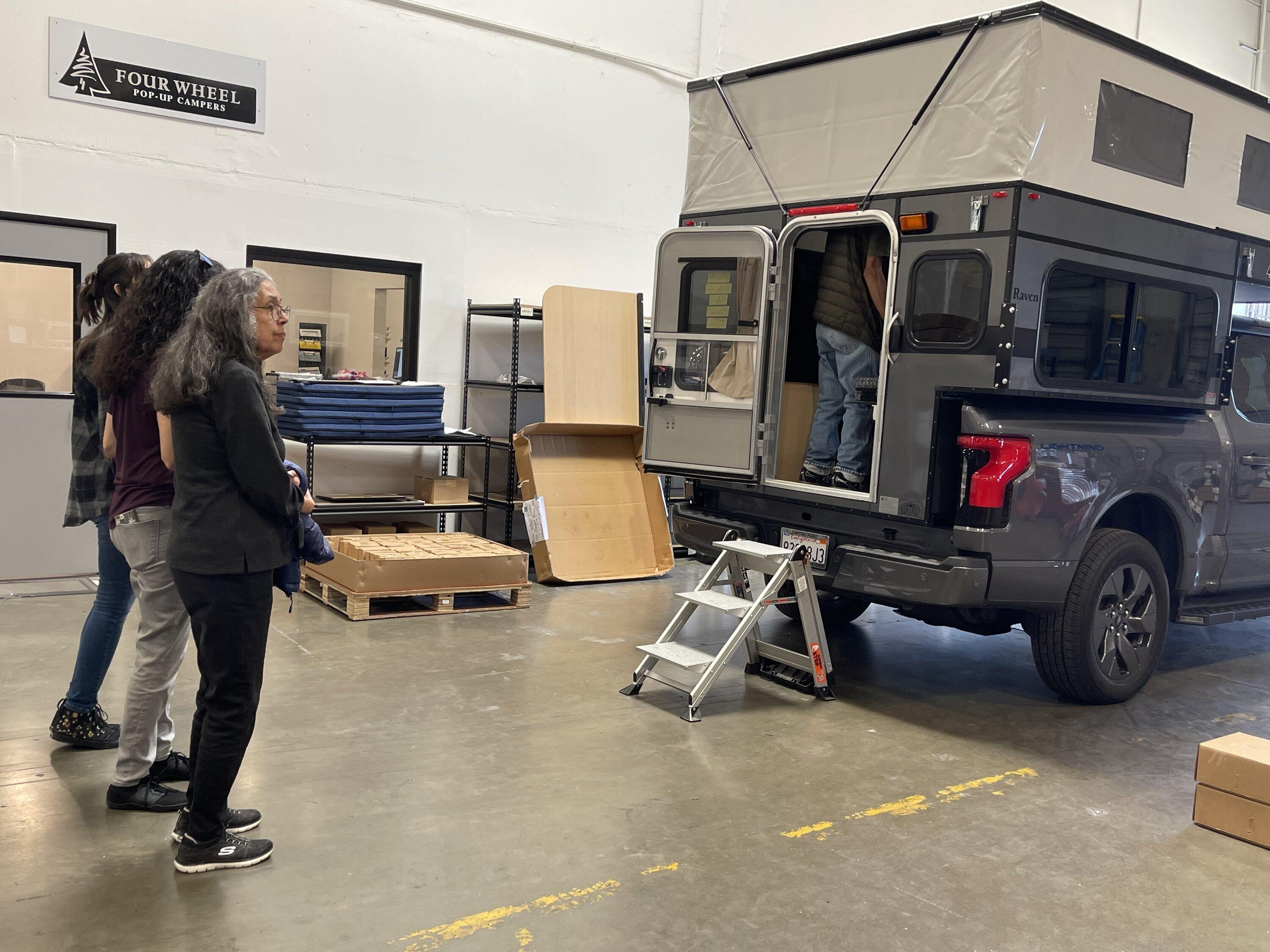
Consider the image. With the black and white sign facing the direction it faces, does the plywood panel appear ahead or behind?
ahead

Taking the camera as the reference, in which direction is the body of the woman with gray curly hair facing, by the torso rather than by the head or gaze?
to the viewer's right

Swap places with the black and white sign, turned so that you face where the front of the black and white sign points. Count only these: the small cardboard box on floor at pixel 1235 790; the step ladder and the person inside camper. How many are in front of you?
3

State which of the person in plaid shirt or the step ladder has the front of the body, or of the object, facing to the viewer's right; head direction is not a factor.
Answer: the person in plaid shirt

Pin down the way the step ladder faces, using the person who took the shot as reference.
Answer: facing the viewer and to the left of the viewer

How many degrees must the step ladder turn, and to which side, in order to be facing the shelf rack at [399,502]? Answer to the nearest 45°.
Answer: approximately 90° to its right

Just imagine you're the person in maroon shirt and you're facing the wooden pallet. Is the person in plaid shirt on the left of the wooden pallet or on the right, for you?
left

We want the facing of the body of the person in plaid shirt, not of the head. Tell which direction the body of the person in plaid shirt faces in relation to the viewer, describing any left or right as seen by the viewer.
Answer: facing to the right of the viewer

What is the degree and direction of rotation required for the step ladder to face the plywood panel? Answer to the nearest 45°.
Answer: approximately 90° to its right

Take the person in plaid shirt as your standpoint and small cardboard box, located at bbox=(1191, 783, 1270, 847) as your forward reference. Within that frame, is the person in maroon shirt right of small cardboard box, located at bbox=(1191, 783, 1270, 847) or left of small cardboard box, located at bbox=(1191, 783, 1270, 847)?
right

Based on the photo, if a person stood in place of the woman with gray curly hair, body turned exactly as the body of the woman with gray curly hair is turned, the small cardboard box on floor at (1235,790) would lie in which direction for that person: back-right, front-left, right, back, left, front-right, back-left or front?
front

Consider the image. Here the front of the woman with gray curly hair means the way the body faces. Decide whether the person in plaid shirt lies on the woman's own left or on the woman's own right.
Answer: on the woman's own left

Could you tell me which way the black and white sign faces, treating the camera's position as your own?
facing the viewer and to the right of the viewer

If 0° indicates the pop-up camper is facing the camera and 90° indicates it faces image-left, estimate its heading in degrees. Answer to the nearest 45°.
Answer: approximately 225°

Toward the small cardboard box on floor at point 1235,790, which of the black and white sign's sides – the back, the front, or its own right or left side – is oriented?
front

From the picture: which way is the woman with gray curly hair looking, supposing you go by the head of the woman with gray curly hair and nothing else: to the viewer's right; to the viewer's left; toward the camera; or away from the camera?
to the viewer's right

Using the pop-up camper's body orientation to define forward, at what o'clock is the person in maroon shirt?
The person in maroon shirt is roughly at 6 o'clock from the pop-up camper.

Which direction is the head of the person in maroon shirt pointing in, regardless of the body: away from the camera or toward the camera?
away from the camera

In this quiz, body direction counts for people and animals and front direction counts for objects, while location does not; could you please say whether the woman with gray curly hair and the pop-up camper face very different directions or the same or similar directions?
same or similar directions
